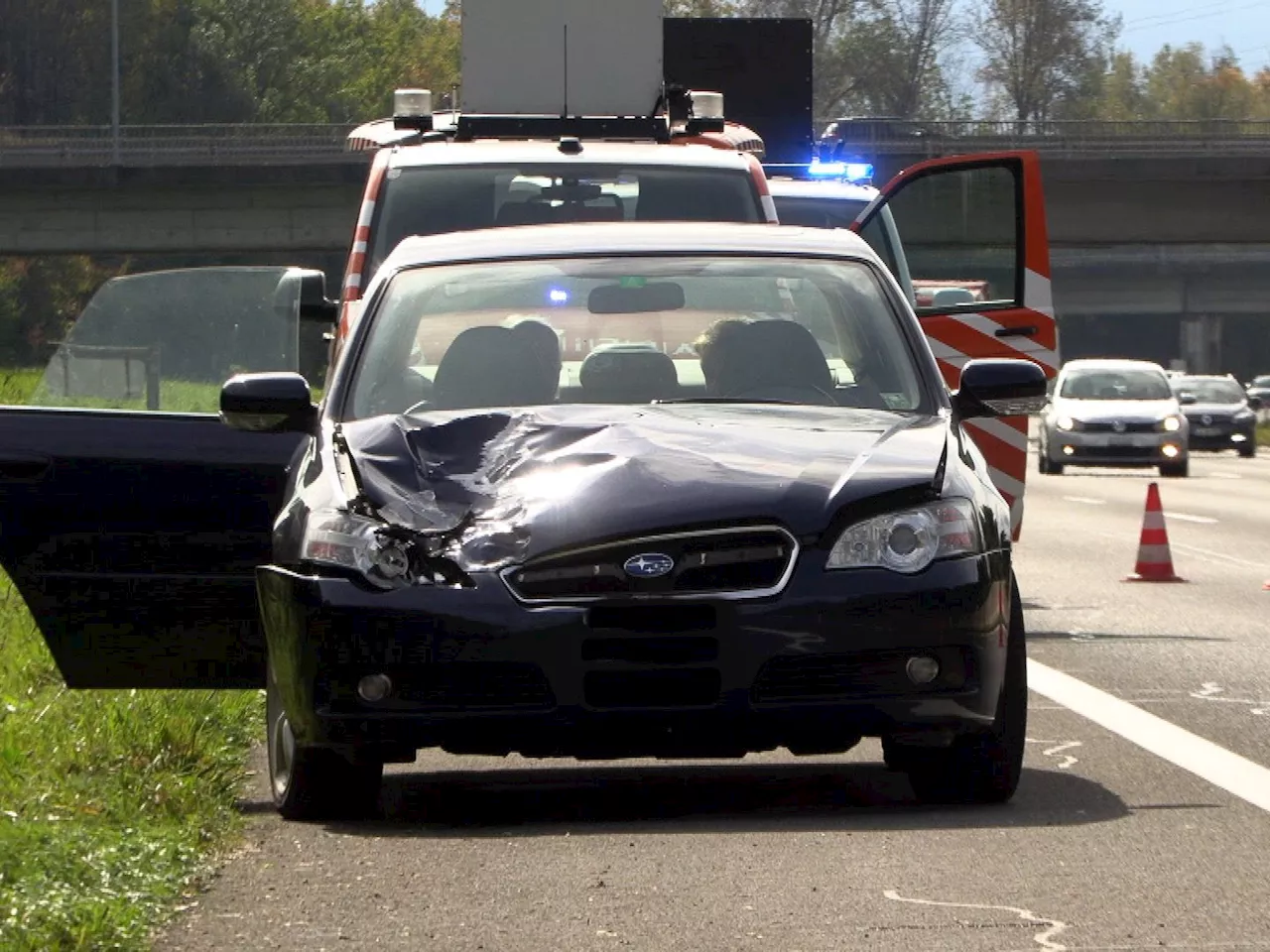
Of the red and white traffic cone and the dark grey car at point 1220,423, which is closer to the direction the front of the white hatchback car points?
the red and white traffic cone

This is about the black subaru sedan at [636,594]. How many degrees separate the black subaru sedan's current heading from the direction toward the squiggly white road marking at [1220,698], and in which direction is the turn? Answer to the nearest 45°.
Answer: approximately 135° to its left

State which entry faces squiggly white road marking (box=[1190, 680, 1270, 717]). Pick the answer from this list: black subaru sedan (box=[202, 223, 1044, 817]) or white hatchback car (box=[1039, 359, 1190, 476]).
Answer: the white hatchback car

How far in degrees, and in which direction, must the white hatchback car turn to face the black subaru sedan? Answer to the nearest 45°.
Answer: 0° — it already faces it

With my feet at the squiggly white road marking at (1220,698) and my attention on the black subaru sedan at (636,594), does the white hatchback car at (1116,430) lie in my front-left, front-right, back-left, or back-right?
back-right

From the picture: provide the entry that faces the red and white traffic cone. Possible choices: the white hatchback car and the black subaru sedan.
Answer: the white hatchback car

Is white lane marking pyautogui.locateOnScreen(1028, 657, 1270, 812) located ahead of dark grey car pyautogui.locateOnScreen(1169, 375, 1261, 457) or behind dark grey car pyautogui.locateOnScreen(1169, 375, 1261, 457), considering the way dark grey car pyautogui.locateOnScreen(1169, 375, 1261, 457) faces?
ahead
